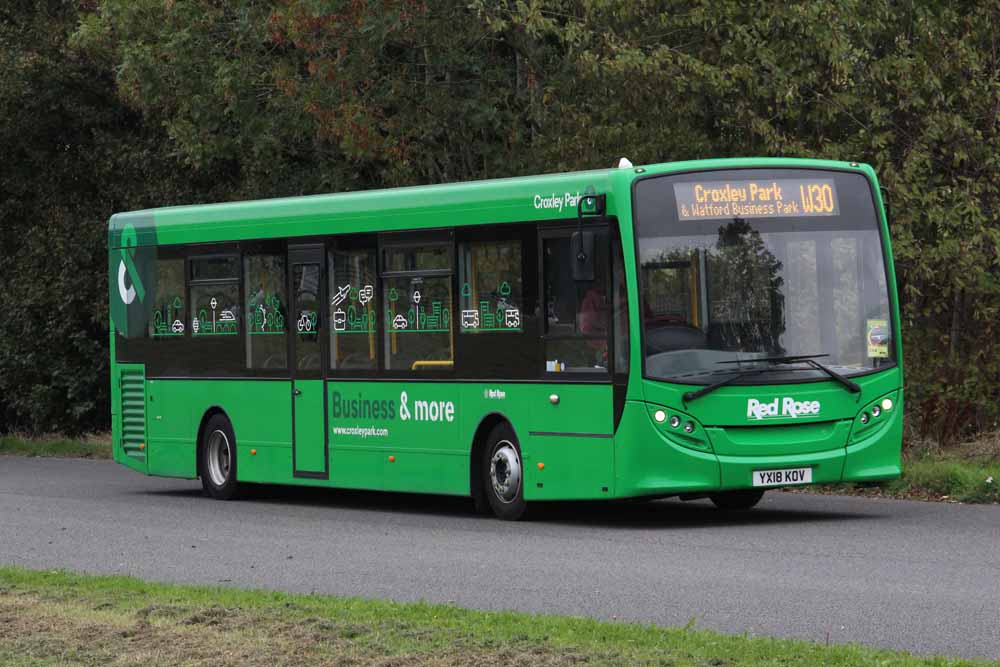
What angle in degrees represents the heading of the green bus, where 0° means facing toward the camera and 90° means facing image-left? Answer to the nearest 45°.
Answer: approximately 315°
